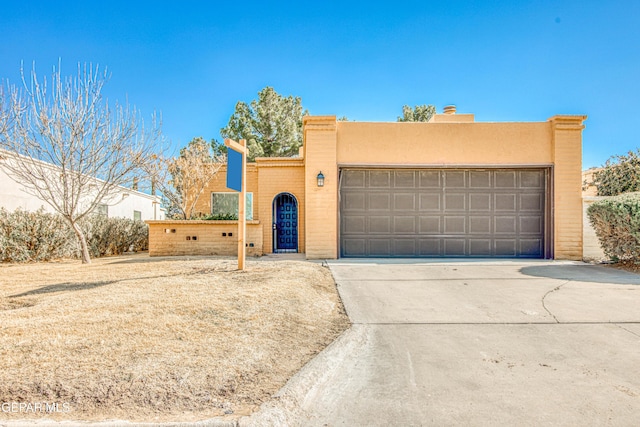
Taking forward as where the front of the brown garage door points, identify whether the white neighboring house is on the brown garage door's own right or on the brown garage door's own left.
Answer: on the brown garage door's own right

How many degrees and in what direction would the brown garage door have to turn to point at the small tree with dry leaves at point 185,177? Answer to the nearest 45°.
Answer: approximately 90° to its right

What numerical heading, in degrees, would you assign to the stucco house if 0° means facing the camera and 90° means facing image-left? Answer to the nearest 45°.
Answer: approximately 0°

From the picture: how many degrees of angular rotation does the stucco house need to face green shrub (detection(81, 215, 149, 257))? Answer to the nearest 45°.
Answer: approximately 90° to its right

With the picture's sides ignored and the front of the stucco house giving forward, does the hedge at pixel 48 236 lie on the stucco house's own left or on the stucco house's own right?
on the stucco house's own right

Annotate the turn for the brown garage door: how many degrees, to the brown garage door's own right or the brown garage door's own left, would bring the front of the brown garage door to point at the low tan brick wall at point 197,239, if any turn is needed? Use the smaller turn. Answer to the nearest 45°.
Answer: approximately 90° to the brown garage door's own right

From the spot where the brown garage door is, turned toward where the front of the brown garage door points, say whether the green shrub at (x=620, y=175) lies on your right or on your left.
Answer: on your left
